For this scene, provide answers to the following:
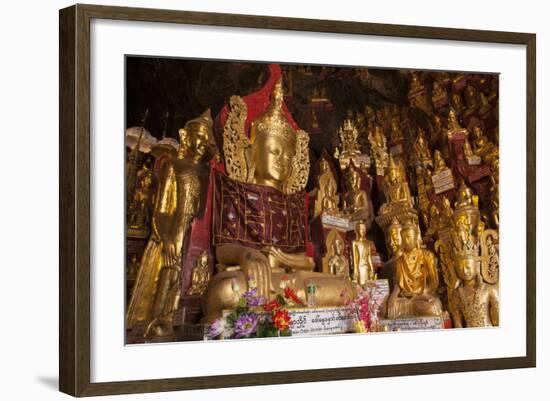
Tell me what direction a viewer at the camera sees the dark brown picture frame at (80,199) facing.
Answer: facing the viewer and to the right of the viewer
